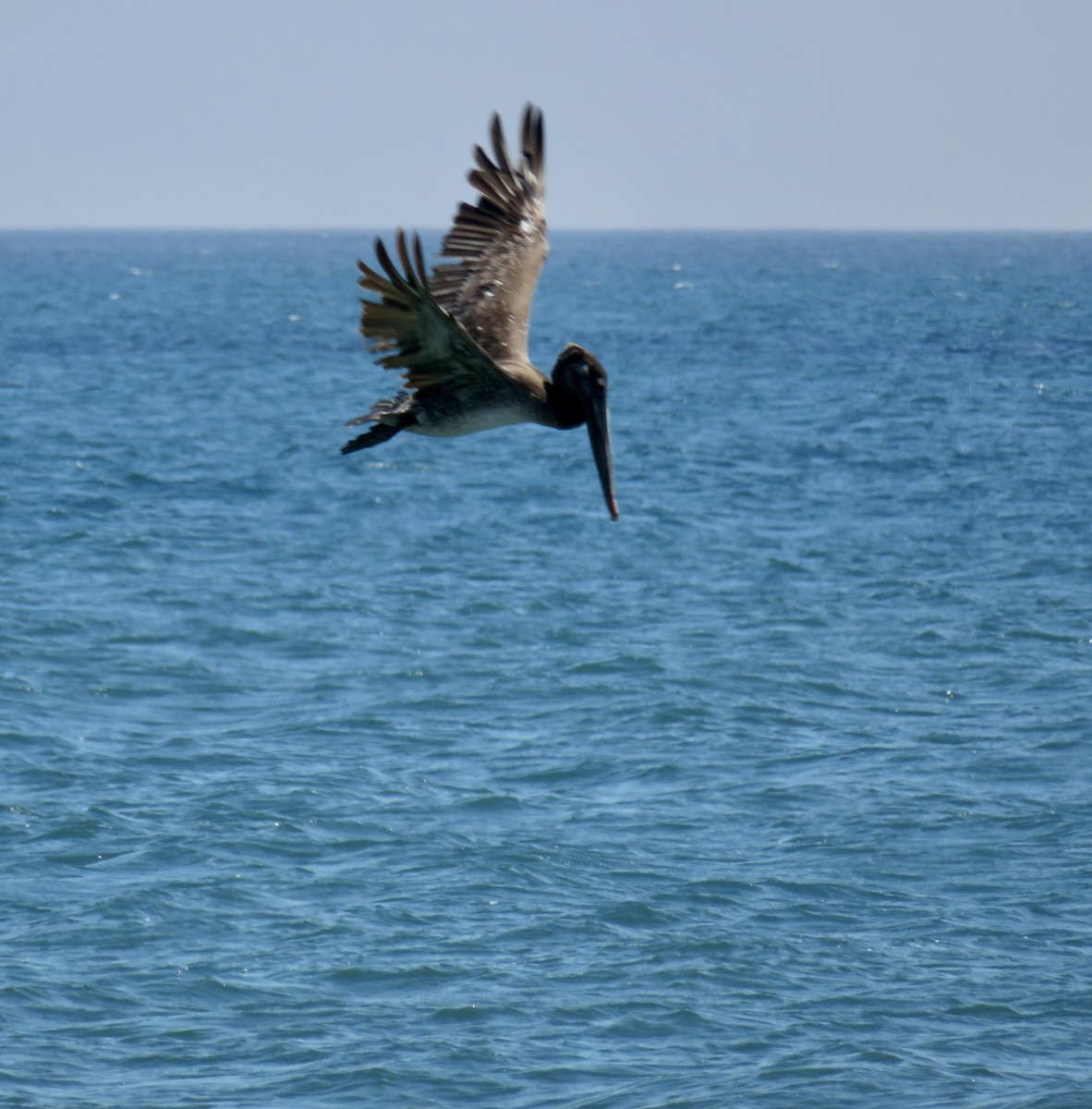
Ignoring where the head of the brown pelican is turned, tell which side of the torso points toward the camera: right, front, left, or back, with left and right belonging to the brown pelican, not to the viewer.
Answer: right
